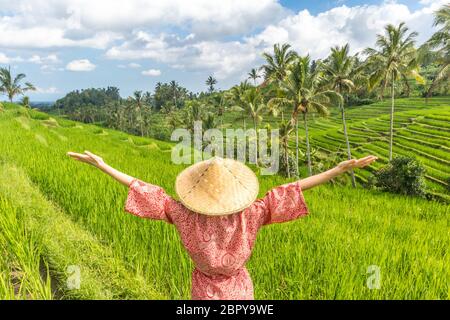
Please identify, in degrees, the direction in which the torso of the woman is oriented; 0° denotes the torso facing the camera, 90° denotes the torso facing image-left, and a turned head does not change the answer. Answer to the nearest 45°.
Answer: approximately 180°

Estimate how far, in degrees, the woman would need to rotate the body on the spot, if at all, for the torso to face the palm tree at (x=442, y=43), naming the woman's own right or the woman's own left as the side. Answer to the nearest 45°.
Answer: approximately 45° to the woman's own right

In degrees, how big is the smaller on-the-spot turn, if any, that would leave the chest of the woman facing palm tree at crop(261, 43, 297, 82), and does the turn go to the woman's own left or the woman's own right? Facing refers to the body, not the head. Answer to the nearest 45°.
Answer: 0° — they already face it

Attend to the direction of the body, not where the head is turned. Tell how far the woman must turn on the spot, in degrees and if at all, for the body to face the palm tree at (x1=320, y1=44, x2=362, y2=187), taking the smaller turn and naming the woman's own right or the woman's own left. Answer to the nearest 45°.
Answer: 0° — they already face it

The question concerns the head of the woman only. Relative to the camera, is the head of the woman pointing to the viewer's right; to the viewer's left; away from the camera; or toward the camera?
away from the camera
